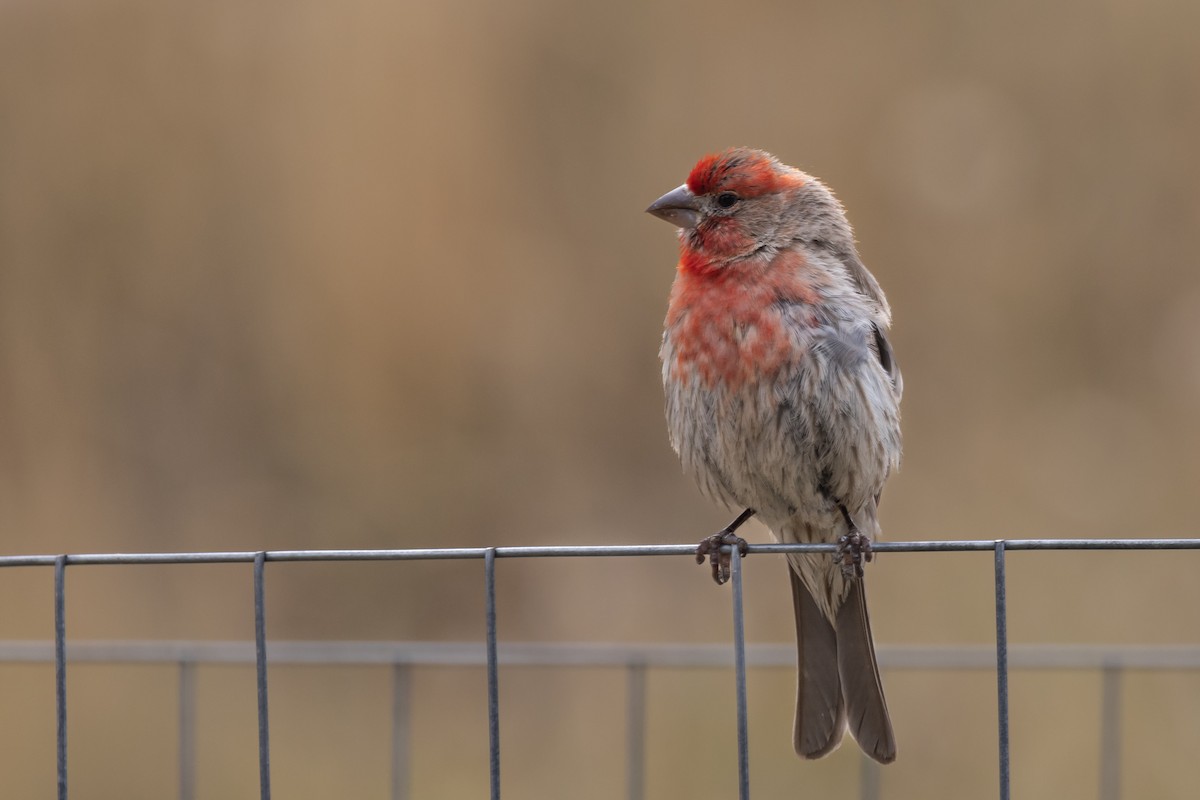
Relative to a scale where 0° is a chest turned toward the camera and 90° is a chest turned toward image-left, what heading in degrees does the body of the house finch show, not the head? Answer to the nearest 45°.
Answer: approximately 45°
